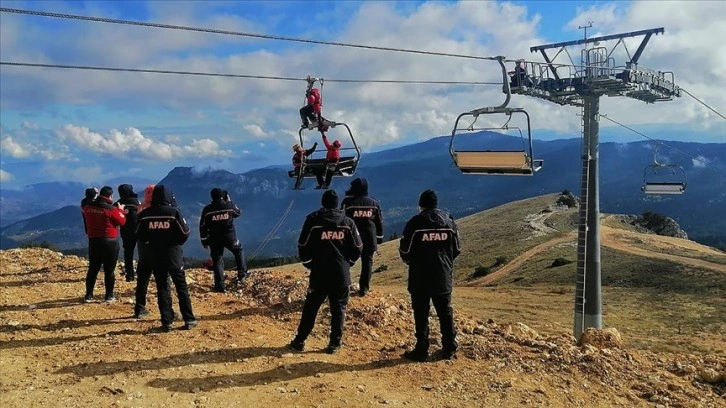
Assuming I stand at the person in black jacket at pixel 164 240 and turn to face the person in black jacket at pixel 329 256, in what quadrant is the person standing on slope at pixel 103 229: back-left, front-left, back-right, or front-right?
back-left

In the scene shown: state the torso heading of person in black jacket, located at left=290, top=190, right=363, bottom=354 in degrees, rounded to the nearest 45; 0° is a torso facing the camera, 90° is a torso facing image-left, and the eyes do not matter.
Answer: approximately 180°

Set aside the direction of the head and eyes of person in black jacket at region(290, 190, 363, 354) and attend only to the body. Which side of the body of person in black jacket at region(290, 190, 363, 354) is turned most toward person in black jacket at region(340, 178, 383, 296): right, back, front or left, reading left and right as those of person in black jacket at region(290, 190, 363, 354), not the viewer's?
front

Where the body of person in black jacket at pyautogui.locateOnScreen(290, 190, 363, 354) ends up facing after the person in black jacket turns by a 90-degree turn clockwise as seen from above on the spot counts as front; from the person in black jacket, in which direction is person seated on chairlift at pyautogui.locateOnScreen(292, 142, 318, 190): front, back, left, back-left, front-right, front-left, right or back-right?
left

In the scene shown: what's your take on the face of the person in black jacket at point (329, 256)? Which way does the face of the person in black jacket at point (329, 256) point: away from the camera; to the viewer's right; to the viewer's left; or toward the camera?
away from the camera

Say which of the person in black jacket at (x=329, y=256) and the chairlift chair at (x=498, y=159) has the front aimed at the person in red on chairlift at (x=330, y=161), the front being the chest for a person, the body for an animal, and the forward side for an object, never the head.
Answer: the person in black jacket

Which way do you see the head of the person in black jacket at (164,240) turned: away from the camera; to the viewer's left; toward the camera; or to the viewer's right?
away from the camera

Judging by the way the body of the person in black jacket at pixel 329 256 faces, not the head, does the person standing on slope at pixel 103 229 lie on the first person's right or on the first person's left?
on the first person's left

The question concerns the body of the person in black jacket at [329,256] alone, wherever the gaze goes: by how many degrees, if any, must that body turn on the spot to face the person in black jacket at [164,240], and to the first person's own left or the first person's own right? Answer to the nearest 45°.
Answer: approximately 90° to the first person's own left

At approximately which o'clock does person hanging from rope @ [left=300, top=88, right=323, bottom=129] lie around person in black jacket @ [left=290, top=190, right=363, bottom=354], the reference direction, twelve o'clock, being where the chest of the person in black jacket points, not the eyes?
The person hanging from rope is roughly at 12 o'clock from the person in black jacket.

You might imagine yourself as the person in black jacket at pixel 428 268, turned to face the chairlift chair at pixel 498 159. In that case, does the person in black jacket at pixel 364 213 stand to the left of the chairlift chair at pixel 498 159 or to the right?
left

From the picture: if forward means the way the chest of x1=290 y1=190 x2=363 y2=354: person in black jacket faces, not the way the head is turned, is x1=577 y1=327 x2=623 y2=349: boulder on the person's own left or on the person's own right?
on the person's own right
